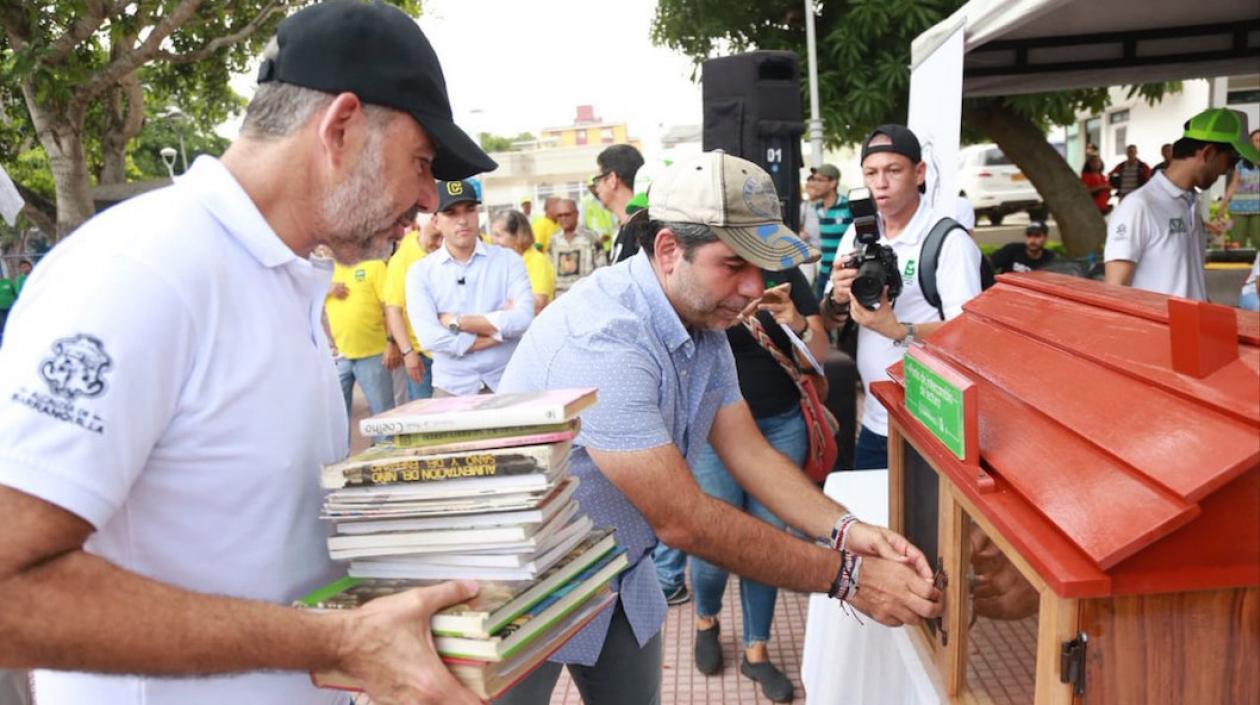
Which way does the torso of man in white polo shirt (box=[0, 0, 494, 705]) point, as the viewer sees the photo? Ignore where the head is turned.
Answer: to the viewer's right

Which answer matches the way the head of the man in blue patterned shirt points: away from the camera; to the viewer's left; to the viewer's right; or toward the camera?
to the viewer's right

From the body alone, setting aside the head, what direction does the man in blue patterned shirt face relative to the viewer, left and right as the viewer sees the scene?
facing the viewer and to the right of the viewer

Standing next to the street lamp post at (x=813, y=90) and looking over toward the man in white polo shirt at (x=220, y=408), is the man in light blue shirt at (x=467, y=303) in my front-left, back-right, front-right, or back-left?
front-right

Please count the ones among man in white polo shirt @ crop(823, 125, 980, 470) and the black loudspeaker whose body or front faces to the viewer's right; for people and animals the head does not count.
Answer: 0

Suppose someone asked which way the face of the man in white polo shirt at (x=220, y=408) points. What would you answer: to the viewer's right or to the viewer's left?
to the viewer's right

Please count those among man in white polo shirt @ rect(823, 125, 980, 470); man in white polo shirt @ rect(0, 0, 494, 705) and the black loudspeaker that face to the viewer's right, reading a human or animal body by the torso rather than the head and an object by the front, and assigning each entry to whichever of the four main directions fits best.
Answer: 1

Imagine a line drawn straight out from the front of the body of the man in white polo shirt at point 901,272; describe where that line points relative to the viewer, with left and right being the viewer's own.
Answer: facing the viewer and to the left of the viewer

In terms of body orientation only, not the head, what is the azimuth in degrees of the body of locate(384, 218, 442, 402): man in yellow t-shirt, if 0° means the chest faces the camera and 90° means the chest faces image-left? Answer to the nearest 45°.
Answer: approximately 315°

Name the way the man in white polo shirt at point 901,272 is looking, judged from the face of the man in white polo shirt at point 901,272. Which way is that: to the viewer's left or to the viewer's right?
to the viewer's left
